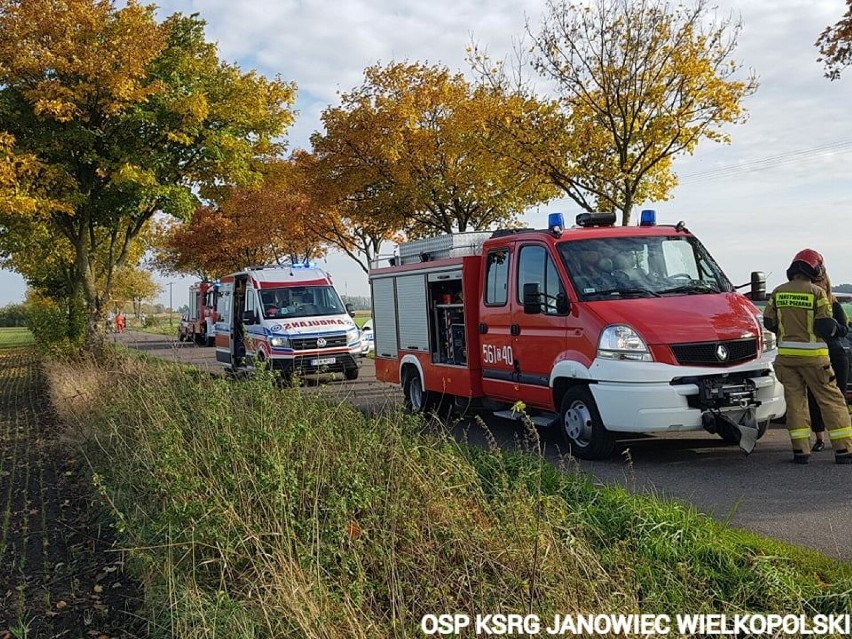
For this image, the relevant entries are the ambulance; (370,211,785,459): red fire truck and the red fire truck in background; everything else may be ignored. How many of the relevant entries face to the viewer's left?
0

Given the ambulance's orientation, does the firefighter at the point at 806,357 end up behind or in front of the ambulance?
in front

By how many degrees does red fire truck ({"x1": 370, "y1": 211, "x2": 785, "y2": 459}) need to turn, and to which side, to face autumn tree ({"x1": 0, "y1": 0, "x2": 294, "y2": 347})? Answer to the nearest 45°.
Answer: approximately 180°

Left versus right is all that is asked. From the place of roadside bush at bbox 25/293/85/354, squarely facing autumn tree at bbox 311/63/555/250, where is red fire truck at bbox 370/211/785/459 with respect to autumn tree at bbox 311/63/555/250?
right

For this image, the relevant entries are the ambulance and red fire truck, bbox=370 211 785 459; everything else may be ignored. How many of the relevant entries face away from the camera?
0

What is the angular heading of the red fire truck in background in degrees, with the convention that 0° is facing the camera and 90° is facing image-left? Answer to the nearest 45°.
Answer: approximately 315°

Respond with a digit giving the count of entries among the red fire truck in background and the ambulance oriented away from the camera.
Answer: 0

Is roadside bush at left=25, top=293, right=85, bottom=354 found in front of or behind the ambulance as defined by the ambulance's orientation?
behind

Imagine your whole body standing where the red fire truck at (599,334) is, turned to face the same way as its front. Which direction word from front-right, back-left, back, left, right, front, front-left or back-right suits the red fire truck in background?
back

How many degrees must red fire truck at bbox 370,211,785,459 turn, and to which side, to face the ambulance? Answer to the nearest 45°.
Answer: approximately 180°

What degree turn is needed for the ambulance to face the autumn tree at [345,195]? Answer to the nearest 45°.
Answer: approximately 135° to its left

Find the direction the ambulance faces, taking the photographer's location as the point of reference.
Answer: facing the viewer and to the right of the viewer

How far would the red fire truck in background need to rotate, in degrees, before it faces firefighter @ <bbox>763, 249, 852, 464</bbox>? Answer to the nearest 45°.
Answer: approximately 45° to its right

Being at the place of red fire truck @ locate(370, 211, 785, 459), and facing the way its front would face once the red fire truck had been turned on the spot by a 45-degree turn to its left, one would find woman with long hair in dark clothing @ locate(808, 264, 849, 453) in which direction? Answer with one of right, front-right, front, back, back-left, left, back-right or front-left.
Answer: front
